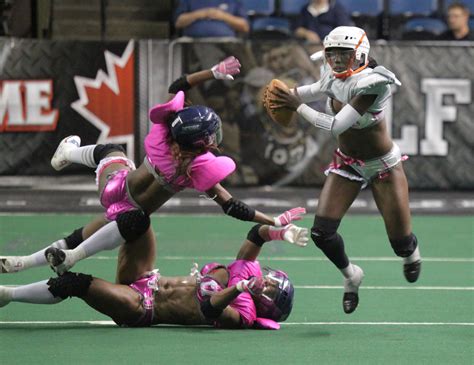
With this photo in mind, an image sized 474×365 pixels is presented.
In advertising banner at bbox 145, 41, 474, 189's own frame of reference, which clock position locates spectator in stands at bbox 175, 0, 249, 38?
The spectator in stands is roughly at 4 o'clock from the advertising banner.

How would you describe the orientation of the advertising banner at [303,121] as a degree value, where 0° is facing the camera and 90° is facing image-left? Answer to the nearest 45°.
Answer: approximately 0°

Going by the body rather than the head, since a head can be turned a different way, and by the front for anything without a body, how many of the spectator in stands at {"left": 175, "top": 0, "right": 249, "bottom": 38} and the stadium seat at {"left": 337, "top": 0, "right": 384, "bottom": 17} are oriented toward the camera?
2

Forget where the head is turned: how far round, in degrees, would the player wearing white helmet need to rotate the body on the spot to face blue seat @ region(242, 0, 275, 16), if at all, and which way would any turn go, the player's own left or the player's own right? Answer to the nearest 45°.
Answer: approximately 135° to the player's own right

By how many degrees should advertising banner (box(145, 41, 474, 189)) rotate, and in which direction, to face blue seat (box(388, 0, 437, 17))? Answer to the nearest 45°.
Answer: approximately 135° to its left

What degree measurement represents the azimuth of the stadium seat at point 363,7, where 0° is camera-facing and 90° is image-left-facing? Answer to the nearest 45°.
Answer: approximately 0°
